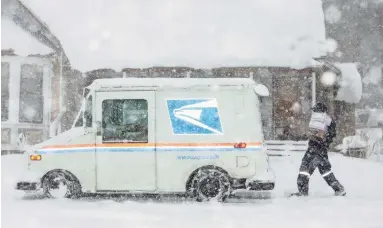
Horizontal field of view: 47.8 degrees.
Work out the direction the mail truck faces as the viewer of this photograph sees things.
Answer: facing to the left of the viewer

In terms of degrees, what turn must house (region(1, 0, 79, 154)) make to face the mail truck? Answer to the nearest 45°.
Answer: approximately 45° to its left

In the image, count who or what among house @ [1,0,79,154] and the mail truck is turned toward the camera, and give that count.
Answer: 1

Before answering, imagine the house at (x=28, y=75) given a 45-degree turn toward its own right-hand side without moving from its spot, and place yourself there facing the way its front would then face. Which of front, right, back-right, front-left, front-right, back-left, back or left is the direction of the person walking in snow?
left

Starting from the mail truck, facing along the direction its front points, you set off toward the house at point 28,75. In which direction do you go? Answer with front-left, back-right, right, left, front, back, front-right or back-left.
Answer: front-right

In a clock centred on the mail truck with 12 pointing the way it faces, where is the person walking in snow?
The person walking in snow is roughly at 6 o'clock from the mail truck.

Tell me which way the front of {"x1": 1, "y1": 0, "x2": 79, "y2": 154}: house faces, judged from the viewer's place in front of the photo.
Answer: facing the viewer

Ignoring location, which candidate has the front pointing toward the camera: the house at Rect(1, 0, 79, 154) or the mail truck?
the house

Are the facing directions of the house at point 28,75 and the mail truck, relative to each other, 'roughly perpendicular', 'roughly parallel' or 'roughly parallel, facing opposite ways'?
roughly perpendicular
